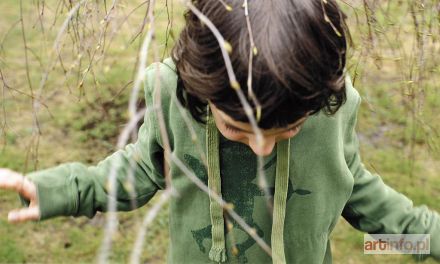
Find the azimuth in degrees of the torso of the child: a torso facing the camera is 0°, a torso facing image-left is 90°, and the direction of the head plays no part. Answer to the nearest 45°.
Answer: approximately 0°
